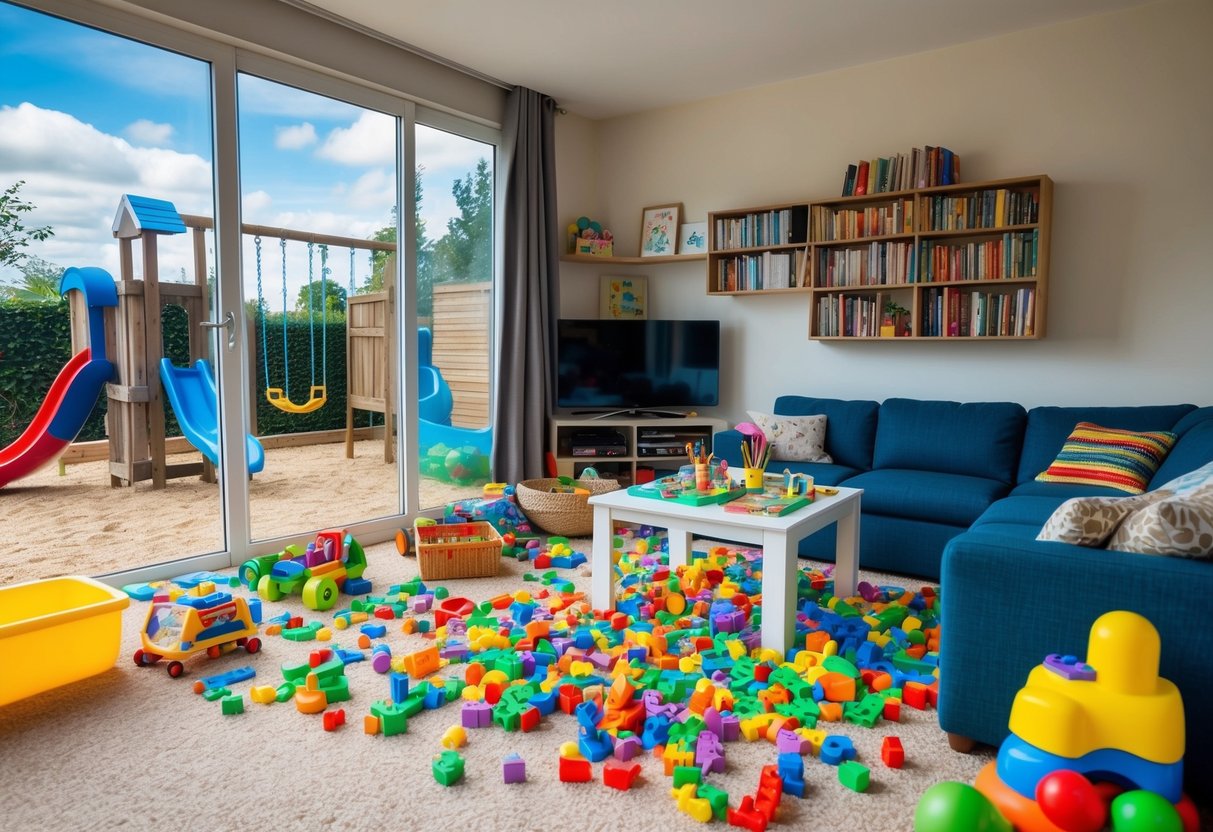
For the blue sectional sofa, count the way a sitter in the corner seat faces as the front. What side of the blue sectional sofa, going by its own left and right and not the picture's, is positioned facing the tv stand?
right

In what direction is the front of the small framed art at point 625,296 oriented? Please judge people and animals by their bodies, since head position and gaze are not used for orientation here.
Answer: toward the camera

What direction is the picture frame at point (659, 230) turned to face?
toward the camera

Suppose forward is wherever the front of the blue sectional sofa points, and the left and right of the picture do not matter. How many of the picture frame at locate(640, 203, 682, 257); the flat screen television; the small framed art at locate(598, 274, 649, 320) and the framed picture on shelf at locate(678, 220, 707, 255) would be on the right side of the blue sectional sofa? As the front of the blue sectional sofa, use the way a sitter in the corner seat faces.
4

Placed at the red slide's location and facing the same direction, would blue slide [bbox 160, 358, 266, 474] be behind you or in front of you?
behind

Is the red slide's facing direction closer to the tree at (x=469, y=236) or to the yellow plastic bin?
the yellow plastic bin

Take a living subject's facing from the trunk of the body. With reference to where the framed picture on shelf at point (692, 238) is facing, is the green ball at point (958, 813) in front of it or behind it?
in front

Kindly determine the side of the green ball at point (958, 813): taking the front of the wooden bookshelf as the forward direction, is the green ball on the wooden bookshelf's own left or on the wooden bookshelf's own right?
on the wooden bookshelf's own left

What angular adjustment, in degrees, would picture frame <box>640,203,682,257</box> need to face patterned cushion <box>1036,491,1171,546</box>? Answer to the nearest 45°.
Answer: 0° — it already faces it

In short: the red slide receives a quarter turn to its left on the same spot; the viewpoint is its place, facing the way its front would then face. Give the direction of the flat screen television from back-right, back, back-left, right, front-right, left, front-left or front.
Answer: front-left

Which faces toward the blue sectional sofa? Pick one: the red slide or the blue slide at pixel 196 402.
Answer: the blue slide

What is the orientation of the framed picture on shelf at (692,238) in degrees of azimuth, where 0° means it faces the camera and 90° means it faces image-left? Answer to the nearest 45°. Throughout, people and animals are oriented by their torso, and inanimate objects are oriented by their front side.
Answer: approximately 0°

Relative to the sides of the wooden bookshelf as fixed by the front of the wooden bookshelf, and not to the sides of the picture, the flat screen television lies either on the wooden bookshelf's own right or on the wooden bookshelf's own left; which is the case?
on the wooden bookshelf's own right

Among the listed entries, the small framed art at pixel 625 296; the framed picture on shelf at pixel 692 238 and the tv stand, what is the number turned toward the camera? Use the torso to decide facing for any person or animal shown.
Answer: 3

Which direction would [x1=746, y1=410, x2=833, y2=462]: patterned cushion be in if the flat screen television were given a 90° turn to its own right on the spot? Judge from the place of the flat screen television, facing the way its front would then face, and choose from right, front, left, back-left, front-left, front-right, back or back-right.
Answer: back-left

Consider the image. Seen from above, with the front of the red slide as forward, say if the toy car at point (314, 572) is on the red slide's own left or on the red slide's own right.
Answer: on the red slide's own left

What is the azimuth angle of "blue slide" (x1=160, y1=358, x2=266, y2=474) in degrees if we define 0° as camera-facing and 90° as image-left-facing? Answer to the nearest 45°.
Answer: approximately 315°
